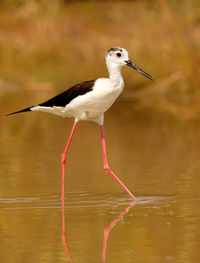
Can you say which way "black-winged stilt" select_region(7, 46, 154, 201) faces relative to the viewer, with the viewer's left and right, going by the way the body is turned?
facing to the right of the viewer
